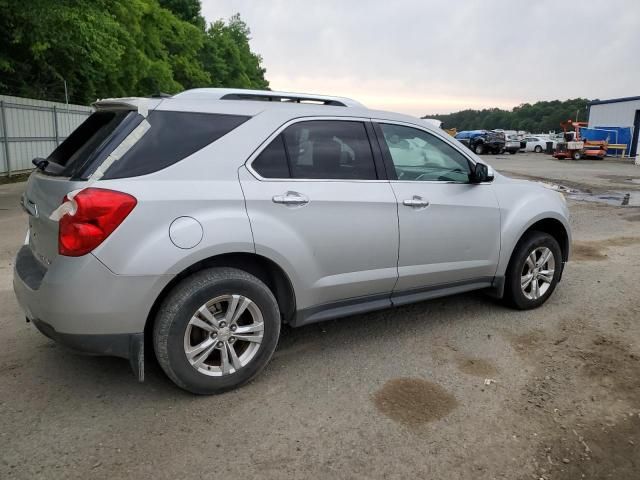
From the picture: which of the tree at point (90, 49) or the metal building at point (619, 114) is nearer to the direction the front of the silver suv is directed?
the metal building

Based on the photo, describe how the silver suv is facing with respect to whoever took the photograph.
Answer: facing away from the viewer and to the right of the viewer

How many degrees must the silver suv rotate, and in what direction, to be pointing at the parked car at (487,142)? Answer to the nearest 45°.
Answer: approximately 45° to its left
